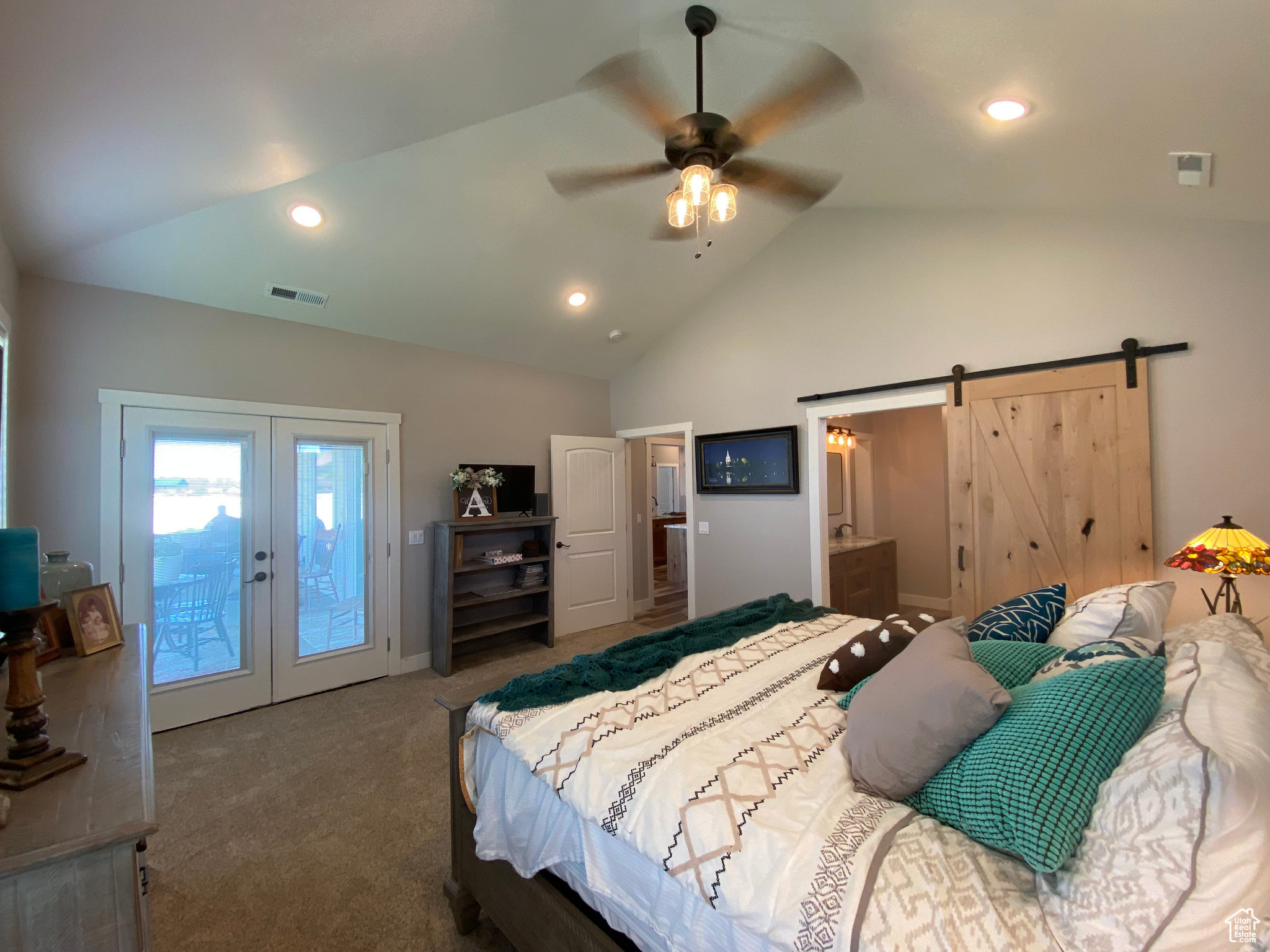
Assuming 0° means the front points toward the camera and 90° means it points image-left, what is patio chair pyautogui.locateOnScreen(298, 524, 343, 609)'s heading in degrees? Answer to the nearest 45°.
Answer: approximately 45°

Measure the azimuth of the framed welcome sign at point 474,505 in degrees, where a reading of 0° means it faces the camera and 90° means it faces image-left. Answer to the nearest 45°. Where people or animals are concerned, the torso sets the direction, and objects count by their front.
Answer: approximately 0°

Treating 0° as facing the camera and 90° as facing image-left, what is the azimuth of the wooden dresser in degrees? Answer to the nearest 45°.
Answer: approximately 270°

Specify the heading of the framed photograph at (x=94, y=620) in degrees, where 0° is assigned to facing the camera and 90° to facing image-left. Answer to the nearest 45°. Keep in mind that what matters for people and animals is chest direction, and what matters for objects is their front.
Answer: approximately 315°

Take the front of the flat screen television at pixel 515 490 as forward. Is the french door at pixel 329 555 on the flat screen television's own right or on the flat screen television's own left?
on the flat screen television's own right
